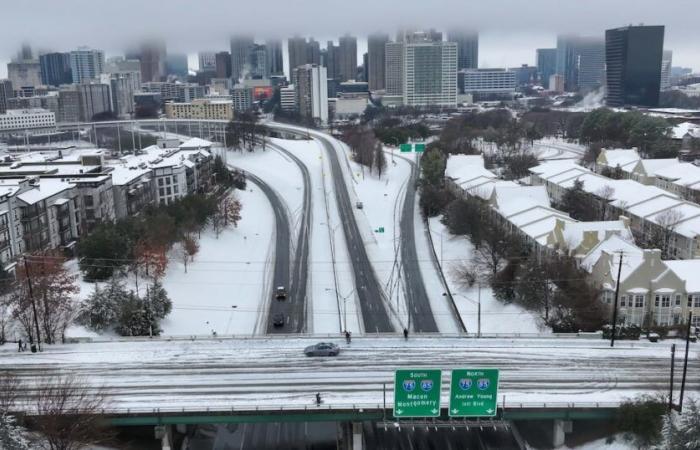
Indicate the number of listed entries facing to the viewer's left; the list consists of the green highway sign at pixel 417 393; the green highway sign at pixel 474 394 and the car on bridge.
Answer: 1

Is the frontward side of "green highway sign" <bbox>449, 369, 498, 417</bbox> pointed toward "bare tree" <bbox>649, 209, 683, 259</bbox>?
no

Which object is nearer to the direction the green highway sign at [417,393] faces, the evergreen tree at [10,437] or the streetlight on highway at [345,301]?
the evergreen tree

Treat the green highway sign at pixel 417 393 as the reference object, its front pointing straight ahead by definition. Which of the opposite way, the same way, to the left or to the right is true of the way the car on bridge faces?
to the right

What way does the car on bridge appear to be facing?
to the viewer's left

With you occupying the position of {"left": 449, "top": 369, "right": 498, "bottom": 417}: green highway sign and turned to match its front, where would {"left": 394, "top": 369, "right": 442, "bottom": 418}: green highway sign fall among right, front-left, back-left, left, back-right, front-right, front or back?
right

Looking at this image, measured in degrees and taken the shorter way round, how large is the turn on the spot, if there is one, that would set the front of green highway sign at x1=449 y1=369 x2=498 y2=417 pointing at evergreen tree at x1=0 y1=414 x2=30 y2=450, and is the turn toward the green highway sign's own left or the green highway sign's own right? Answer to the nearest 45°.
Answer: approximately 90° to the green highway sign's own right

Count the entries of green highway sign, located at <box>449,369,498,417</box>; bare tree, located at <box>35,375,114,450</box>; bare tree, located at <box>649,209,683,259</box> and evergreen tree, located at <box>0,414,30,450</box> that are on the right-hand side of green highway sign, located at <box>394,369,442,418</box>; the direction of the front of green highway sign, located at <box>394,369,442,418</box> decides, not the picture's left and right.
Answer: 2

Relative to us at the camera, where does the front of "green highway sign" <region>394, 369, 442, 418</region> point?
facing the viewer

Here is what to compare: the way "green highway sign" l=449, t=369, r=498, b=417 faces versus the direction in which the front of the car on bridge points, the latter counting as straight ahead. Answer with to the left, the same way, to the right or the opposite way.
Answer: to the left

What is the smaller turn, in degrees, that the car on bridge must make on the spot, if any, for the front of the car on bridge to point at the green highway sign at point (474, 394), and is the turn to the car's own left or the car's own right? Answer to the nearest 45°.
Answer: approximately 135° to the car's own left

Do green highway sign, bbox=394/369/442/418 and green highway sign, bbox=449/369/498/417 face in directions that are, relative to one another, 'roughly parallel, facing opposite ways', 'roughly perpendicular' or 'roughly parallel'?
roughly parallel

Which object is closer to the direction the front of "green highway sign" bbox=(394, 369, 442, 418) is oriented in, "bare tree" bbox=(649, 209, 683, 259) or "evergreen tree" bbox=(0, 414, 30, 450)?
the evergreen tree

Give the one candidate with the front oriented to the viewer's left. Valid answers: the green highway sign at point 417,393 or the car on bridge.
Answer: the car on bridge

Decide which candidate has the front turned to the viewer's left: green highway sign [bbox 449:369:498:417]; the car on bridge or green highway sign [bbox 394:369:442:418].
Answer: the car on bridge

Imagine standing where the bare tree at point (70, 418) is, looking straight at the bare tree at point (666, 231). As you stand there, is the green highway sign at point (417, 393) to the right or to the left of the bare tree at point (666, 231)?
right

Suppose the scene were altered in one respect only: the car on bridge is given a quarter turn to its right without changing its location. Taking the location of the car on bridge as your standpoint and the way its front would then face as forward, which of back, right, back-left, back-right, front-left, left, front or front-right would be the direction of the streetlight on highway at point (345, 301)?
front
